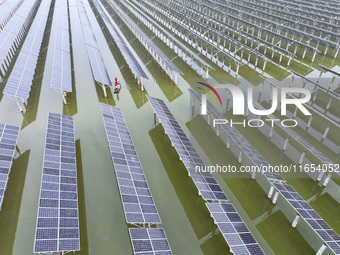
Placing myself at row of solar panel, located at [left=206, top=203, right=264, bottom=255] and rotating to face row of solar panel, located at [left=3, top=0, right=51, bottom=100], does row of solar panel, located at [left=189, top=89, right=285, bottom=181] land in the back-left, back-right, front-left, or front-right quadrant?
front-right

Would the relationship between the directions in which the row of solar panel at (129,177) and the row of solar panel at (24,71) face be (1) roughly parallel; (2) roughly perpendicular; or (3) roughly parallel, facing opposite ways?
roughly parallel

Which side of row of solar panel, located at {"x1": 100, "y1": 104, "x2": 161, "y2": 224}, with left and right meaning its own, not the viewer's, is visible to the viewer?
right

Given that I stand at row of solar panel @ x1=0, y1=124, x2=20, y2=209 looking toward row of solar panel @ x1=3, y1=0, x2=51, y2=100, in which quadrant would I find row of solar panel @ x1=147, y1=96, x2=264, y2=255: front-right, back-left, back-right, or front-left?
back-right
